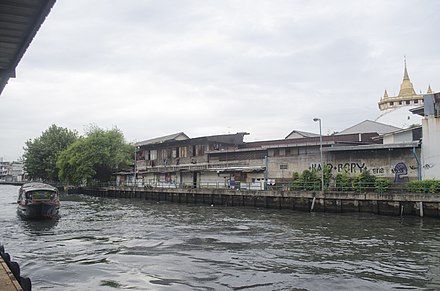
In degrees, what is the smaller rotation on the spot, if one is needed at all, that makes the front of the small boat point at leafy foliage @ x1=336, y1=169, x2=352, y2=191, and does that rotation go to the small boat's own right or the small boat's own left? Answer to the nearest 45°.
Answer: approximately 90° to the small boat's own left

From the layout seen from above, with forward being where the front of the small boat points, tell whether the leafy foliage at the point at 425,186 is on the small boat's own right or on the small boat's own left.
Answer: on the small boat's own left

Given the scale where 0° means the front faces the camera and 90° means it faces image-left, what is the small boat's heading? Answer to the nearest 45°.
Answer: approximately 0°

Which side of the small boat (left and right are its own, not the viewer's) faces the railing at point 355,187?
left

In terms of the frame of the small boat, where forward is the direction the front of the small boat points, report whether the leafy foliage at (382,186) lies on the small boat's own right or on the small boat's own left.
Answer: on the small boat's own left

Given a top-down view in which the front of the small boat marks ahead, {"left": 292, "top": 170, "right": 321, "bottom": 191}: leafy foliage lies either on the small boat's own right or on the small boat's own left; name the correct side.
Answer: on the small boat's own left

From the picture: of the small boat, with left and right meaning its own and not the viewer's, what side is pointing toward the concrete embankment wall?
left
